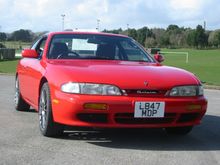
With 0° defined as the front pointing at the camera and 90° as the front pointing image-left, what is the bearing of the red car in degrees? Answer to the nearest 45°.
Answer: approximately 315°
